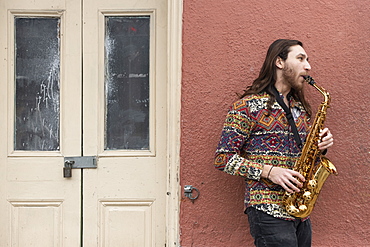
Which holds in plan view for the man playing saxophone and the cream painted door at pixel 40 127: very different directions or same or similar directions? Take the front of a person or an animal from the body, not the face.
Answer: same or similar directions

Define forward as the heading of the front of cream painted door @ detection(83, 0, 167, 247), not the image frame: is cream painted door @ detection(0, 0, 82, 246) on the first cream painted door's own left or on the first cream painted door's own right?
on the first cream painted door's own right

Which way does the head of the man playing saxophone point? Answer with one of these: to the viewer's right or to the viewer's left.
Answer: to the viewer's right

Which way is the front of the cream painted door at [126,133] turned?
toward the camera

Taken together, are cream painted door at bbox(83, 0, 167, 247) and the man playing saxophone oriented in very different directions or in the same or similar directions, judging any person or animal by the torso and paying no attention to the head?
same or similar directions

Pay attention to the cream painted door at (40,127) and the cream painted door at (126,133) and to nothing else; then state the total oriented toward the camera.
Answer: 2

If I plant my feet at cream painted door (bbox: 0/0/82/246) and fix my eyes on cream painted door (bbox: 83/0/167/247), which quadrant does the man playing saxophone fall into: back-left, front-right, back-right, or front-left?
front-right

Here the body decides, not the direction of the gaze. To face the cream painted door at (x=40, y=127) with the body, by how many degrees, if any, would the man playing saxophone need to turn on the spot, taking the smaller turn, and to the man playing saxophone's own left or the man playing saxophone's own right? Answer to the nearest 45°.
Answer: approximately 135° to the man playing saxophone's own right

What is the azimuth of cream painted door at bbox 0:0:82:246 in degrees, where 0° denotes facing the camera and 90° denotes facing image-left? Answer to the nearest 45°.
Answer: approximately 0°

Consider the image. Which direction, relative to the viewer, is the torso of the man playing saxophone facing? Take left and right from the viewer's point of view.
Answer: facing the viewer and to the right of the viewer

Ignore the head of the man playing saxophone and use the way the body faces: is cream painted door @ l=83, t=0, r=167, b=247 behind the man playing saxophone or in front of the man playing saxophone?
behind

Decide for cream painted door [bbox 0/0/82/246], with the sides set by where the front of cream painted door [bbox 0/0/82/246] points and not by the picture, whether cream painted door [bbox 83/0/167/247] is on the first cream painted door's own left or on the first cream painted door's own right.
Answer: on the first cream painted door's own left
